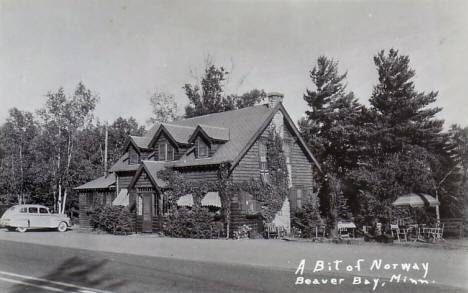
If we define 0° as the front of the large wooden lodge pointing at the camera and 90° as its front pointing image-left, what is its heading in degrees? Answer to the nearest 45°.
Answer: approximately 45°

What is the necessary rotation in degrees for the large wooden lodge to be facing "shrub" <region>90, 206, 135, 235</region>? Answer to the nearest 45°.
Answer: approximately 45° to its right

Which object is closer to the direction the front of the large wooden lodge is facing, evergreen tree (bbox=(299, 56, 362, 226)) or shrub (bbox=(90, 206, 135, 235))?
the shrub
